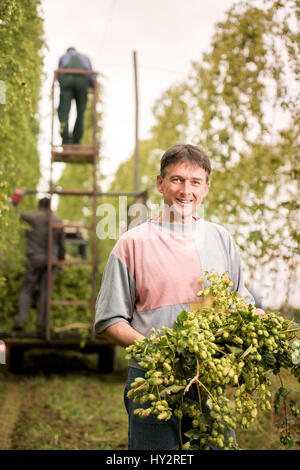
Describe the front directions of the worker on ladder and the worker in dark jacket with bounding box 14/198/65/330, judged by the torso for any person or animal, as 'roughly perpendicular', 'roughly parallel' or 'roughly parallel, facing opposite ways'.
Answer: roughly parallel

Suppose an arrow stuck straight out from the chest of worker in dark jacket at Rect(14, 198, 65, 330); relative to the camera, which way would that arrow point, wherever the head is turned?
away from the camera

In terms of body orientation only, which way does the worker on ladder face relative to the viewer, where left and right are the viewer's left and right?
facing away from the viewer

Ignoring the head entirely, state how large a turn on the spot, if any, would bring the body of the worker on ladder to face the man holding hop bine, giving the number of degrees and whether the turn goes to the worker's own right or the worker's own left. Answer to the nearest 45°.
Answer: approximately 180°

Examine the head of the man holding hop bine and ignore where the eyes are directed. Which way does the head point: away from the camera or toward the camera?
toward the camera

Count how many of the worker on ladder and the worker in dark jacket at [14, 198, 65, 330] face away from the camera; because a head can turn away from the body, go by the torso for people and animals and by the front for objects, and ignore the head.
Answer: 2

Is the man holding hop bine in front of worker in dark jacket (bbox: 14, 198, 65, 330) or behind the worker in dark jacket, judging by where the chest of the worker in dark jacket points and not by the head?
behind
